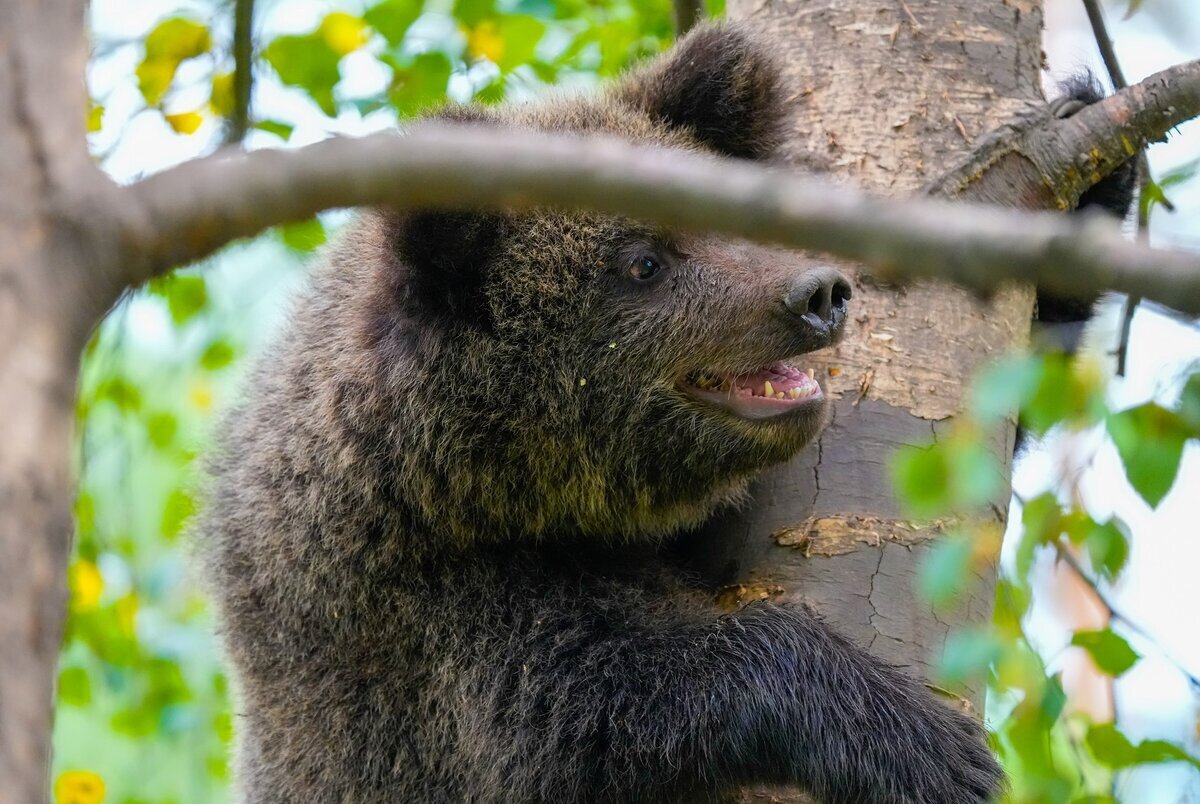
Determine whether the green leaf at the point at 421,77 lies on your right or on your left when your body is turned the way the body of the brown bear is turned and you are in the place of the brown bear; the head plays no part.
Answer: on your left

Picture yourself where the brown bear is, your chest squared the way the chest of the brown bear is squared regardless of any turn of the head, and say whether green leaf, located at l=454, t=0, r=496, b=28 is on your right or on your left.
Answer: on your left

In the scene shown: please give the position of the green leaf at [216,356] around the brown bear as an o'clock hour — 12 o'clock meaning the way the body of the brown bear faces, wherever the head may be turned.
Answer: The green leaf is roughly at 8 o'clock from the brown bear.

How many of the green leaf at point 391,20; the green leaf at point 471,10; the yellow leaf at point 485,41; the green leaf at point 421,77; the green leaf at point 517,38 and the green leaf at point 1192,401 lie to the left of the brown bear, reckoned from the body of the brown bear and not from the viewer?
5

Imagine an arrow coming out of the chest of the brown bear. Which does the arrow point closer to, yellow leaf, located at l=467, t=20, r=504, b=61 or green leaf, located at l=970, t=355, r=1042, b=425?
the green leaf

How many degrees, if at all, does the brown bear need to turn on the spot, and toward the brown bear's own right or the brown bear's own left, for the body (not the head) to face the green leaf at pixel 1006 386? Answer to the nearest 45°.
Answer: approximately 45° to the brown bear's own right

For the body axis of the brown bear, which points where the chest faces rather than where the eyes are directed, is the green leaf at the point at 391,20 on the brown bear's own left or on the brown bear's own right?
on the brown bear's own left

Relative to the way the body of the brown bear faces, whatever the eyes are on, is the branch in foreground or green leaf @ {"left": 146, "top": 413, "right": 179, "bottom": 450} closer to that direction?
the branch in foreground

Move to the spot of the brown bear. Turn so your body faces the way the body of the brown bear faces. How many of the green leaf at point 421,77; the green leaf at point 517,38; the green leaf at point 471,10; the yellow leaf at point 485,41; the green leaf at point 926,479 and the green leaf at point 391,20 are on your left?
5

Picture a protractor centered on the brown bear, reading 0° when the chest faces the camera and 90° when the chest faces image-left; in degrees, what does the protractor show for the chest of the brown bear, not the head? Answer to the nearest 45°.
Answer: approximately 270°

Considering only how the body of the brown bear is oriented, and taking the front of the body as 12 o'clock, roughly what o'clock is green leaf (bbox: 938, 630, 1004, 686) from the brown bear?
The green leaf is roughly at 2 o'clock from the brown bear.

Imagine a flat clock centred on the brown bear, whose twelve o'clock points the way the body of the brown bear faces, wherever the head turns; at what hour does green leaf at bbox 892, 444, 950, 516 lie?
The green leaf is roughly at 2 o'clock from the brown bear.

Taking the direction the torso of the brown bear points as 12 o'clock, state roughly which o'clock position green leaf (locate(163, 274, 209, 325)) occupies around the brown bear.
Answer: The green leaf is roughly at 8 o'clock from the brown bear.

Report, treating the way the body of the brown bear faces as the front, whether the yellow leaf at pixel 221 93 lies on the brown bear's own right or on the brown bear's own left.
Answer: on the brown bear's own left

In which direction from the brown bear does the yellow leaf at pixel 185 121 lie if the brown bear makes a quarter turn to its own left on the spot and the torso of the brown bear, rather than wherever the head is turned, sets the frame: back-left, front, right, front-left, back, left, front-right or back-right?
front-left

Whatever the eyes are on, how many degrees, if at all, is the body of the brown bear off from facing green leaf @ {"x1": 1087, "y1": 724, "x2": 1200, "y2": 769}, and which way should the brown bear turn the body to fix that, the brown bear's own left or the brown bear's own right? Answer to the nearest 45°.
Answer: approximately 45° to the brown bear's own right
